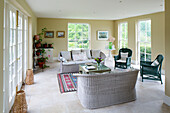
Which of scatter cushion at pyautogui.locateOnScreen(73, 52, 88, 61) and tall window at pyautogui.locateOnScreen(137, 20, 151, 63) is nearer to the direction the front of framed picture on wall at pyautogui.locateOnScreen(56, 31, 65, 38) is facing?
the scatter cushion

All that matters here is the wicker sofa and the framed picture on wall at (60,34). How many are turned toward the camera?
1

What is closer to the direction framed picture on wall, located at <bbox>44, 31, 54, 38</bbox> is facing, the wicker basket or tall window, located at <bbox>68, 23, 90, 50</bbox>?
the wicker basket

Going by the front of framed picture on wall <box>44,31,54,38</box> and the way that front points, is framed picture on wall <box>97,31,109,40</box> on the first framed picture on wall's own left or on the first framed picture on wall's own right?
on the first framed picture on wall's own left

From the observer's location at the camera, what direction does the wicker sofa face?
facing away from the viewer and to the left of the viewer

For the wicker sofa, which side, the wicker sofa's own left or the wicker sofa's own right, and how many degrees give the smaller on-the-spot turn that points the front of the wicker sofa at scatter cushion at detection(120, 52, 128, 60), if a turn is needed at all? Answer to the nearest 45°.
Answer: approximately 45° to the wicker sofa's own right
